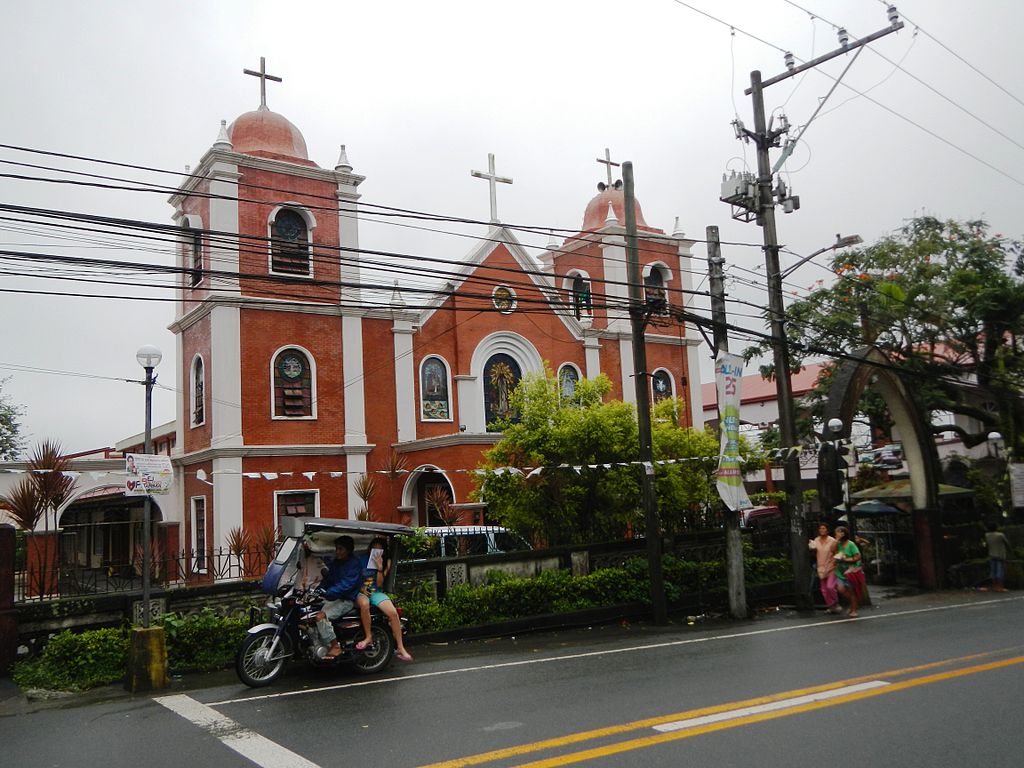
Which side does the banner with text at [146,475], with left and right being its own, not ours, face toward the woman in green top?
left

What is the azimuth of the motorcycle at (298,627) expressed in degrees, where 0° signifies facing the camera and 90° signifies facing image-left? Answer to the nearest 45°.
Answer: approximately 45°

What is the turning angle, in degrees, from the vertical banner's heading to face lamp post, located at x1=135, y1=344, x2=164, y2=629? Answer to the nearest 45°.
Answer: approximately 45° to its right

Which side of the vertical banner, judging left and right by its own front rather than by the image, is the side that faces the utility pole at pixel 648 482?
right

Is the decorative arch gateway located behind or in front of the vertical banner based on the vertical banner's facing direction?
behind

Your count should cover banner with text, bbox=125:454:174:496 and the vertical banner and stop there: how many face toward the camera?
2

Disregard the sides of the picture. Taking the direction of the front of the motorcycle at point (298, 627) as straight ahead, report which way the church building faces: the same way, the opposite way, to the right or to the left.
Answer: to the left

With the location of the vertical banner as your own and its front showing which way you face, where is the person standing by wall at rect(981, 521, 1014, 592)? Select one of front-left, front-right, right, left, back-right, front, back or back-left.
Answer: back-left
